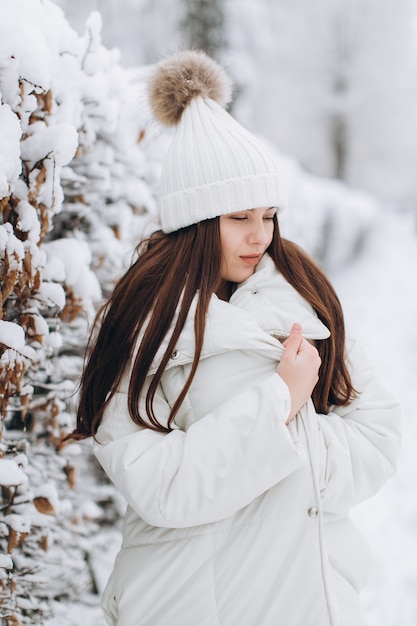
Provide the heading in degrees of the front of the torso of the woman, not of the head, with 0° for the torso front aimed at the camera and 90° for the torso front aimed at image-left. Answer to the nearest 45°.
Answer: approximately 315°

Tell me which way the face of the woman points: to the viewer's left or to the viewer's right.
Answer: to the viewer's right
